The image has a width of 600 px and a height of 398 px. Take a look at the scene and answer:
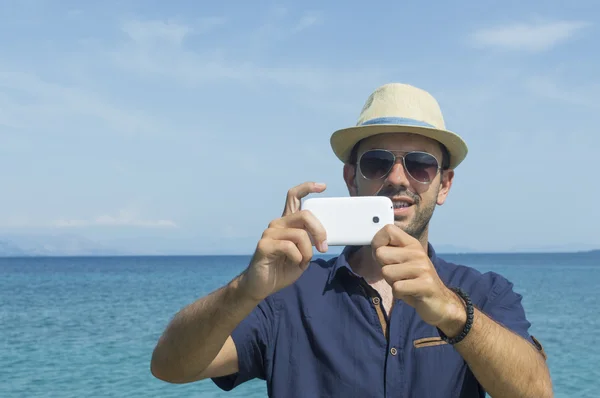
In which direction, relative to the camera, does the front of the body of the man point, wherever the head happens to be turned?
toward the camera

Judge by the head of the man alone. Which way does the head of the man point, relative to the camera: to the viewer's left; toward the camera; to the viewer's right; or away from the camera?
toward the camera
